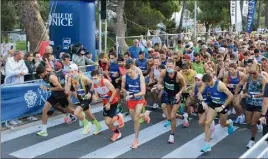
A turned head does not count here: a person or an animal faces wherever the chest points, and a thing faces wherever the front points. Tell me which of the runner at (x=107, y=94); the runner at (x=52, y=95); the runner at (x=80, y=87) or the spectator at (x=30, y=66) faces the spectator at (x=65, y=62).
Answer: the spectator at (x=30, y=66)

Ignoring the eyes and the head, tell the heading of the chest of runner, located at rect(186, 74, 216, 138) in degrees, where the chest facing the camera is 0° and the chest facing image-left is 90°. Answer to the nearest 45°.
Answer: approximately 45°

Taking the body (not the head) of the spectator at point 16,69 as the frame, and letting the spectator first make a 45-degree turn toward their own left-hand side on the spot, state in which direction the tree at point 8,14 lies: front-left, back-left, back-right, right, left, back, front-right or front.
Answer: left

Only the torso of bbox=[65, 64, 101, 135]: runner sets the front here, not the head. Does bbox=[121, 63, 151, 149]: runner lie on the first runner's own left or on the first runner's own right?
on the first runner's own left

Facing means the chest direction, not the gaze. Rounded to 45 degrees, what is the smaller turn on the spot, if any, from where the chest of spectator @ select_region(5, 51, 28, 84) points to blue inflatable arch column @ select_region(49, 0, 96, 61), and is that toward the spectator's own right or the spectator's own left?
approximately 90° to the spectator's own left

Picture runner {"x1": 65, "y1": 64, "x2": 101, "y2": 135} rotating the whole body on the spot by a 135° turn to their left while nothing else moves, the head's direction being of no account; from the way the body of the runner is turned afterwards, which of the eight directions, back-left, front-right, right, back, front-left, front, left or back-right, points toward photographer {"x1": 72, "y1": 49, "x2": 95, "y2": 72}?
left

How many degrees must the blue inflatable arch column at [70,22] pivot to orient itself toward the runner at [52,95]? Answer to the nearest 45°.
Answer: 0° — it already faces them

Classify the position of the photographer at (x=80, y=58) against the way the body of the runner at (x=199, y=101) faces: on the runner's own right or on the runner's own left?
on the runner's own right

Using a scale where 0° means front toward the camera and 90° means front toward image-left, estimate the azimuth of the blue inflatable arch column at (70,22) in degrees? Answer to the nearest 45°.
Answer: approximately 0°
